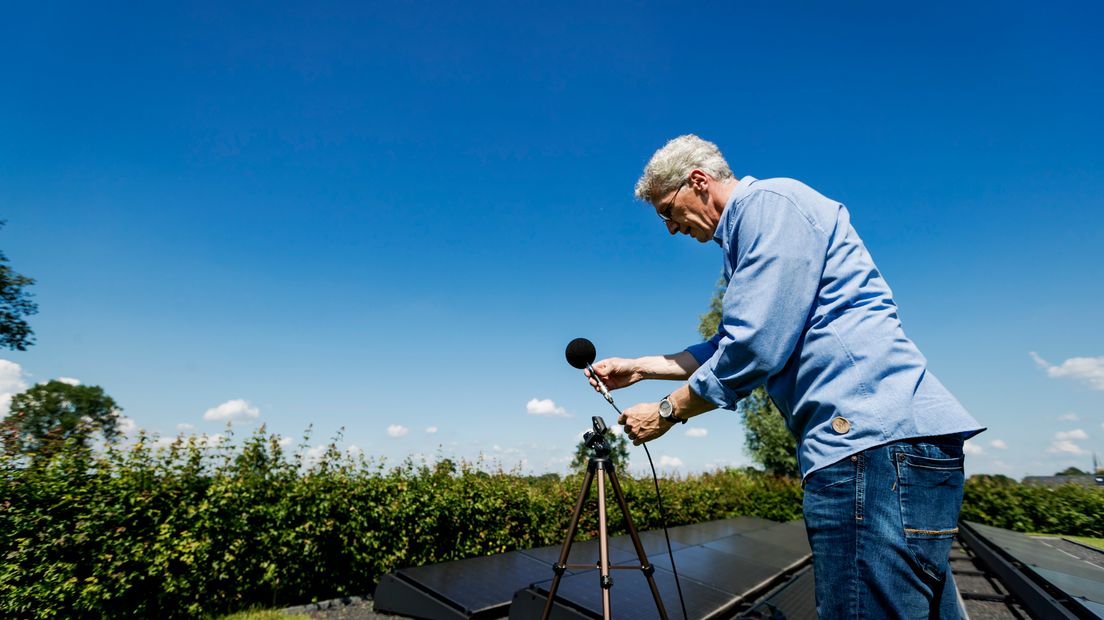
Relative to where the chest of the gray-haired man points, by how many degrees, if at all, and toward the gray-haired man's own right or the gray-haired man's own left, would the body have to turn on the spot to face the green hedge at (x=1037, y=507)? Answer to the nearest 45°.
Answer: approximately 90° to the gray-haired man's own right

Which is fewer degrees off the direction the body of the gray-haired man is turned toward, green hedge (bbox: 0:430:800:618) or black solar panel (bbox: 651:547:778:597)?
the green hedge

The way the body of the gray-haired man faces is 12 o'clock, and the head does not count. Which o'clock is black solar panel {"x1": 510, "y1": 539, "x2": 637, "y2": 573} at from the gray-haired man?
The black solar panel is roughly at 2 o'clock from the gray-haired man.

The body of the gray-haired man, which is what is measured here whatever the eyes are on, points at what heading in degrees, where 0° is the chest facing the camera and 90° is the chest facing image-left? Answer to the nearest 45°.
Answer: approximately 90°

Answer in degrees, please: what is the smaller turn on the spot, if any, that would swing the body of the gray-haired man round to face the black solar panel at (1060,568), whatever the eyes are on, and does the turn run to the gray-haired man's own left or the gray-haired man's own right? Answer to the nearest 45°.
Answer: approximately 90° to the gray-haired man's own right

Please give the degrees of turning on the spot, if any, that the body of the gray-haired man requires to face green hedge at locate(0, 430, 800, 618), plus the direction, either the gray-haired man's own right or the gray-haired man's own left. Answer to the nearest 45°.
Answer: approximately 45° to the gray-haired man's own right

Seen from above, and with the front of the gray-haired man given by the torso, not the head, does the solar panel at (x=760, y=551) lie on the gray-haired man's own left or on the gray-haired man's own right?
on the gray-haired man's own right

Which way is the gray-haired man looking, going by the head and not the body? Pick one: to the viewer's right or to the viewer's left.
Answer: to the viewer's left

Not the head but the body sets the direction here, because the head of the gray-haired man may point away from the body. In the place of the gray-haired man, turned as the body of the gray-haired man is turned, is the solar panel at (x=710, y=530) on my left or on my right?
on my right
